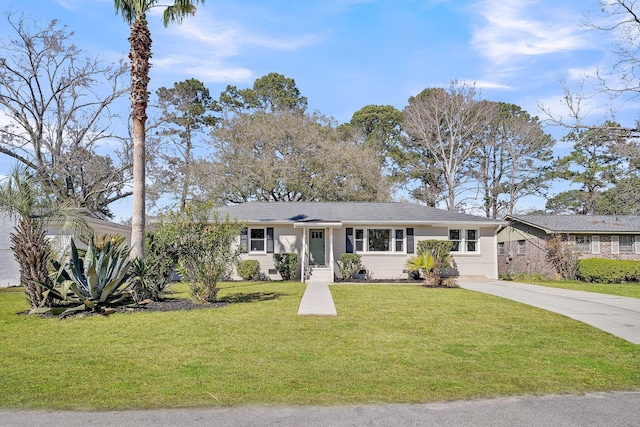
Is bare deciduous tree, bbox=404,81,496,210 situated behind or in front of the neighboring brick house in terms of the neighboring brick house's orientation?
behind

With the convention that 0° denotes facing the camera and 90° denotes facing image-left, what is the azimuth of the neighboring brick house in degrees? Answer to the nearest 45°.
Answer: approximately 315°

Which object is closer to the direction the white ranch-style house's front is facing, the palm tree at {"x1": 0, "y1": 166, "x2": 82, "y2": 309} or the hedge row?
the palm tree

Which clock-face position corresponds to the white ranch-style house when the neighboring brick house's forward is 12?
The white ranch-style house is roughly at 3 o'clock from the neighboring brick house.

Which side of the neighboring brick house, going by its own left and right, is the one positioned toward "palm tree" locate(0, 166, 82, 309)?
right

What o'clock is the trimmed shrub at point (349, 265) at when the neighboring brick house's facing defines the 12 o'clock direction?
The trimmed shrub is roughly at 3 o'clock from the neighboring brick house.

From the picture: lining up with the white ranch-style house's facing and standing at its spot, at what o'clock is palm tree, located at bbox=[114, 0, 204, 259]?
The palm tree is roughly at 1 o'clock from the white ranch-style house.

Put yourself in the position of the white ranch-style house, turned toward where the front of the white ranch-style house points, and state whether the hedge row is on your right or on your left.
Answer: on your left

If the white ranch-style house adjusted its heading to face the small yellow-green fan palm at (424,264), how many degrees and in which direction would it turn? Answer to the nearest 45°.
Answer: approximately 45° to its left

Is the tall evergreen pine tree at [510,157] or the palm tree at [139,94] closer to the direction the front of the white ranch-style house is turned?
the palm tree

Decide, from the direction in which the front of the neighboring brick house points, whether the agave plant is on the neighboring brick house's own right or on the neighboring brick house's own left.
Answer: on the neighboring brick house's own right
